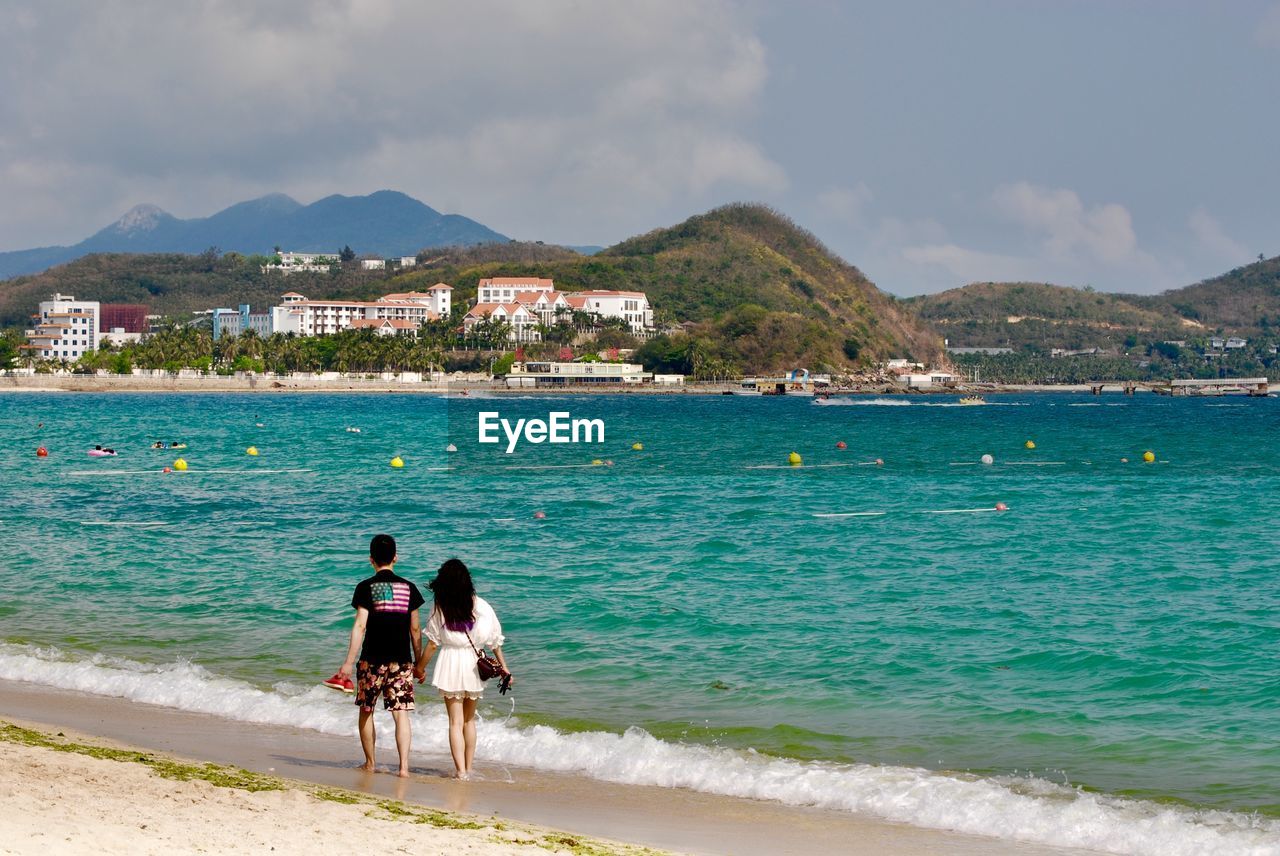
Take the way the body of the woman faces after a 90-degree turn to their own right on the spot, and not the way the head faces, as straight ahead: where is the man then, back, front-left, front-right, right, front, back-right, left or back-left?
back

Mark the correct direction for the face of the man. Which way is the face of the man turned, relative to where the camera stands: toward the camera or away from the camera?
away from the camera

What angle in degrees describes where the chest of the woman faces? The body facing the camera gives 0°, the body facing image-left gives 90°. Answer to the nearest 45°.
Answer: approximately 180°

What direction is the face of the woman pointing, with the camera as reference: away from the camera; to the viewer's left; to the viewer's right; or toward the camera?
away from the camera

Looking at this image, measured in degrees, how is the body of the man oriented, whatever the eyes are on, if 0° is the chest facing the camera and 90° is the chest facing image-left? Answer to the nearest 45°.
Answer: approximately 180°
